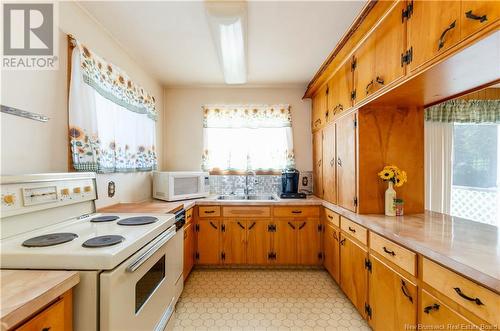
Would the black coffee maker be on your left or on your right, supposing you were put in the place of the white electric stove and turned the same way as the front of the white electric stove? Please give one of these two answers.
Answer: on your left

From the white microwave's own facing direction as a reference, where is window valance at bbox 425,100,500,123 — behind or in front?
in front

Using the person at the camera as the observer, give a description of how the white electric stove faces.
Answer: facing the viewer and to the right of the viewer

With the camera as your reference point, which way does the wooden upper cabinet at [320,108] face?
facing to the left of the viewer

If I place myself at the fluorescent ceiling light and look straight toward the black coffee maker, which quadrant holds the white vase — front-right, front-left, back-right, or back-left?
front-right

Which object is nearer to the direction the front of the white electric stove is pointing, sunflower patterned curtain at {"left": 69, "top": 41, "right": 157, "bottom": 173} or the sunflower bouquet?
the sunflower bouquet

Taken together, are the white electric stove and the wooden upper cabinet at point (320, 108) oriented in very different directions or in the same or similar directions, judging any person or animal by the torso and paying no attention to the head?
very different directions

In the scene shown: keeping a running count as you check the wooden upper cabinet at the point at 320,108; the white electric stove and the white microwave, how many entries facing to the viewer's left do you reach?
1

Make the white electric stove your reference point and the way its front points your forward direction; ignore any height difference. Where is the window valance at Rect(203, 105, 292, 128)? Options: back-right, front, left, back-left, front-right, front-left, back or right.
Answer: left

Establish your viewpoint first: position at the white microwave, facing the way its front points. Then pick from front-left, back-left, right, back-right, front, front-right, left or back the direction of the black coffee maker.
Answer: front-left

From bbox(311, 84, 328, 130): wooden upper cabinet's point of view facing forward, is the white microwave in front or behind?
in front

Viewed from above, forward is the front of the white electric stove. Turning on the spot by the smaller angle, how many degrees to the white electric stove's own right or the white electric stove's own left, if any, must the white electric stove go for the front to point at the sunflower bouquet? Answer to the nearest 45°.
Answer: approximately 45° to the white electric stove's own left
